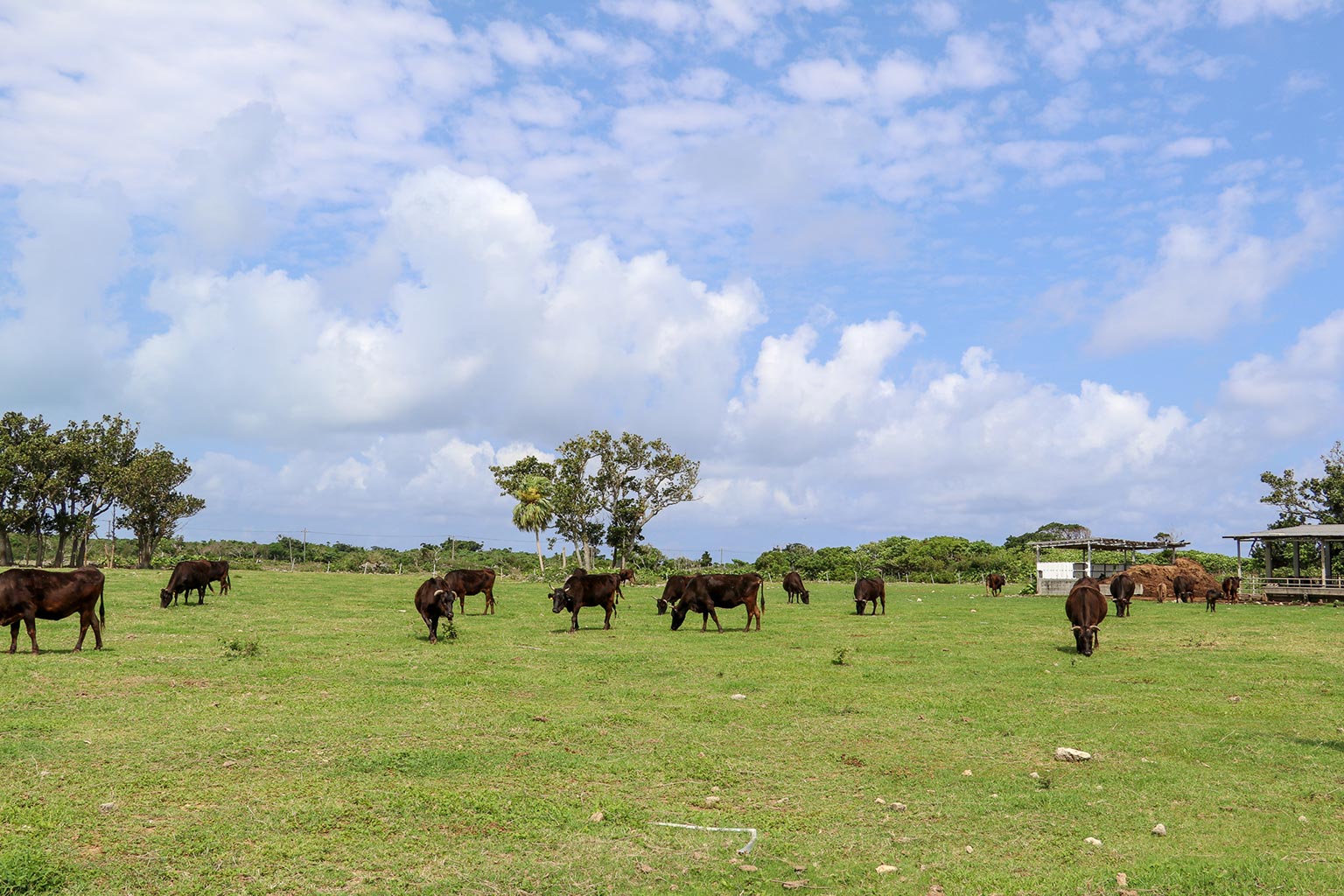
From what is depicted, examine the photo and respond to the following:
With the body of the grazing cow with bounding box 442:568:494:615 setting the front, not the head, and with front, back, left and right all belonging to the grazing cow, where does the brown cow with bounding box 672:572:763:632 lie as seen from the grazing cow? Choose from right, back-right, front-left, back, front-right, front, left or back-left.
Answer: back-left

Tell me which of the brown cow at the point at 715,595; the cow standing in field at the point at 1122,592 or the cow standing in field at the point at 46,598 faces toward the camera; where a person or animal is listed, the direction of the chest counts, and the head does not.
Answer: the cow standing in field at the point at 1122,592

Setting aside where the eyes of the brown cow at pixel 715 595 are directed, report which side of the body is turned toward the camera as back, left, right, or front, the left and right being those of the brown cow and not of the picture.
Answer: left

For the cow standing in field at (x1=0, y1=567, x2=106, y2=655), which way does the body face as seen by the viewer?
to the viewer's left

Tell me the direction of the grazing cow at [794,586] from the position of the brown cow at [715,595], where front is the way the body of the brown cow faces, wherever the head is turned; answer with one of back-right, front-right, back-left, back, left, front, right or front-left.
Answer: right

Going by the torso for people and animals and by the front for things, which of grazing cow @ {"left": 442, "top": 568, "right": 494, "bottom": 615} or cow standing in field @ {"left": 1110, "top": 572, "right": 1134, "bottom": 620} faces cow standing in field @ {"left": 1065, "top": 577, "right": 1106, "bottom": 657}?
cow standing in field @ {"left": 1110, "top": 572, "right": 1134, "bottom": 620}

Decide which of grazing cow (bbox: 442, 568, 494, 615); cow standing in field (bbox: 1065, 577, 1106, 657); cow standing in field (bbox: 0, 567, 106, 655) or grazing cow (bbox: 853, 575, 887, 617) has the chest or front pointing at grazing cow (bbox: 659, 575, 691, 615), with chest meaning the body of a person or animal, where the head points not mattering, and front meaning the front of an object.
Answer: grazing cow (bbox: 853, 575, 887, 617)

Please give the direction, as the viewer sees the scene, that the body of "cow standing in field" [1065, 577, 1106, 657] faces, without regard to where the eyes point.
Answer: toward the camera

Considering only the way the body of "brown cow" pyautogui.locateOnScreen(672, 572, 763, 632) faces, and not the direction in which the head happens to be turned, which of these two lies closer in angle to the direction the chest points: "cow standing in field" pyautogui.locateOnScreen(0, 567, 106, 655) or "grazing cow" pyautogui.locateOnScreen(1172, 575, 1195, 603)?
the cow standing in field

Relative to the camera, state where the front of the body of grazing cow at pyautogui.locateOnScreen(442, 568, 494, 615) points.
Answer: to the viewer's left

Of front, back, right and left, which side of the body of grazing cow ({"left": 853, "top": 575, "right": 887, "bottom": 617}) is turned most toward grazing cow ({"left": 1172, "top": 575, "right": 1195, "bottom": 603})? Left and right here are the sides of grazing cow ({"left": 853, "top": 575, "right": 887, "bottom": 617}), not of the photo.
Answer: back

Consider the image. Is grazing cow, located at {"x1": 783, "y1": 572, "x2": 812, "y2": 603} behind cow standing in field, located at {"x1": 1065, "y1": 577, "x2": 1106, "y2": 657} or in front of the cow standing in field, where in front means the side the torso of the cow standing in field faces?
behind

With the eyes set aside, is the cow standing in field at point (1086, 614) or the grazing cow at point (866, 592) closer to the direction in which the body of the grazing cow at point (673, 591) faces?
the cow standing in field

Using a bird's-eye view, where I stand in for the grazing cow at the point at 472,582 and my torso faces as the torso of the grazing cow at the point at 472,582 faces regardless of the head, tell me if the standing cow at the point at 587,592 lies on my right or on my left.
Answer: on my left
